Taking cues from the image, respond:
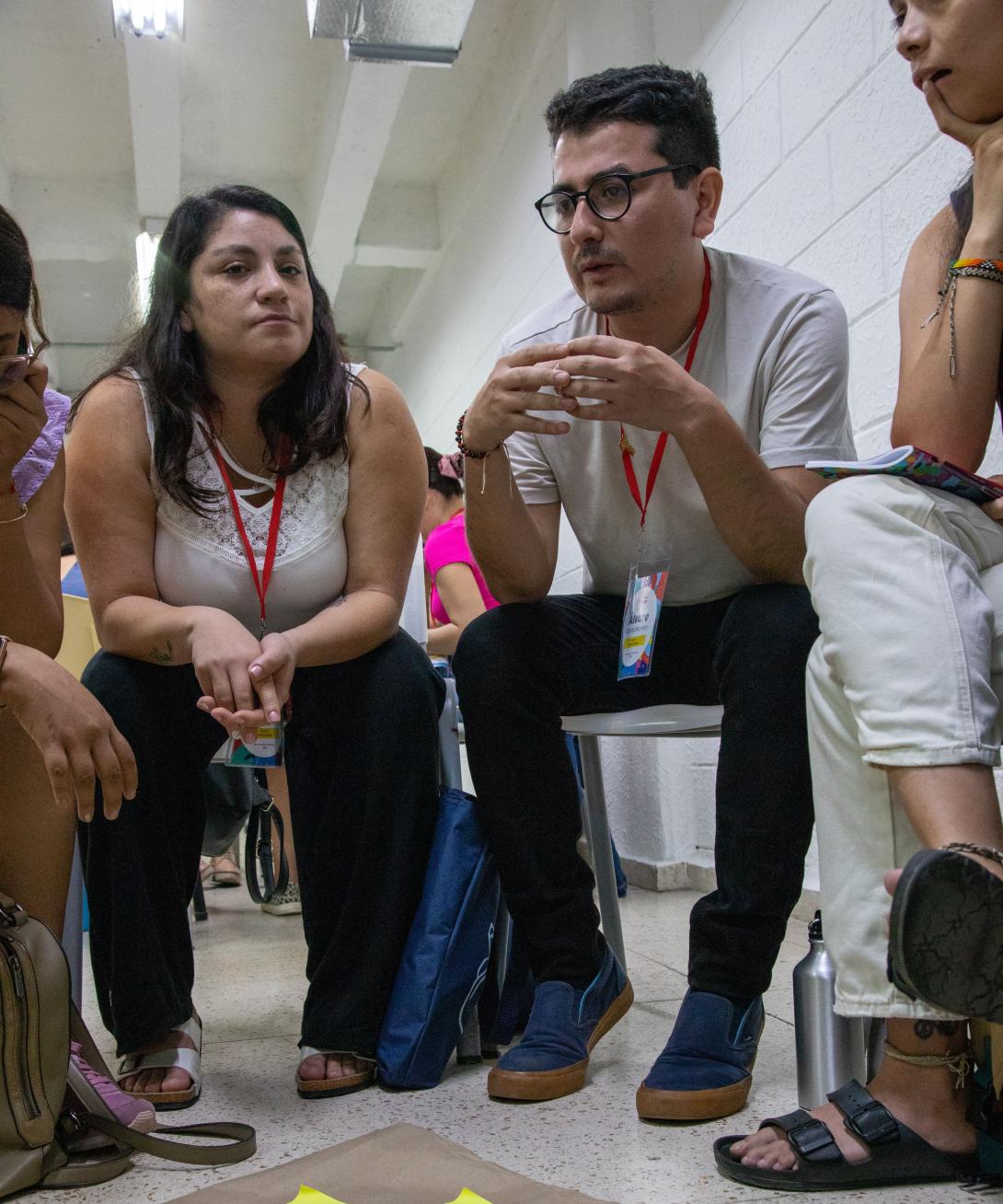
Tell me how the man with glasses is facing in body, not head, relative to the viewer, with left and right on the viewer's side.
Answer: facing the viewer and to the left of the viewer

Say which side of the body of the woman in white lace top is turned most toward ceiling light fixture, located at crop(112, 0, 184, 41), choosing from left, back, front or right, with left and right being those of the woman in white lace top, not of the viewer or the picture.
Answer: back

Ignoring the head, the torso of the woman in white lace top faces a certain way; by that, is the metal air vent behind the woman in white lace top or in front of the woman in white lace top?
behind

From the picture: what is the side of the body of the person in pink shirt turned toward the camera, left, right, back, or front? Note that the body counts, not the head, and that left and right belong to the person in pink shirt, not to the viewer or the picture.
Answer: left

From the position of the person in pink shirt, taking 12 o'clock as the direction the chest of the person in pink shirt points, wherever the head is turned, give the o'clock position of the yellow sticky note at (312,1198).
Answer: The yellow sticky note is roughly at 9 o'clock from the person in pink shirt.

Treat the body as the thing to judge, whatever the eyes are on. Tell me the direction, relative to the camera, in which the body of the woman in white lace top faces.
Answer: toward the camera

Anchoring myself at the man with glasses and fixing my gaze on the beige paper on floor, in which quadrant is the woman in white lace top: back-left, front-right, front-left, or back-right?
front-right

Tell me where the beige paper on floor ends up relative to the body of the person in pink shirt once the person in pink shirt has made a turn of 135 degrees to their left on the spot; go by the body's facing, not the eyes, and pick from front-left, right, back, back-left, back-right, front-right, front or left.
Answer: front-right

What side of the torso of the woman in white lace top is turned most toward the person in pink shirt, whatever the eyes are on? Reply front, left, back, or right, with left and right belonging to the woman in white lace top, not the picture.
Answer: back

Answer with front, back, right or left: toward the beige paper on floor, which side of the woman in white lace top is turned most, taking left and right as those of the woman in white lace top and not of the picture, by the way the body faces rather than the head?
front
